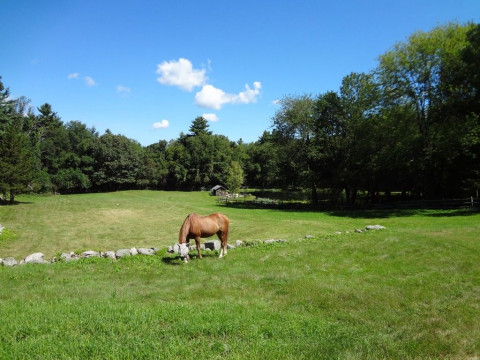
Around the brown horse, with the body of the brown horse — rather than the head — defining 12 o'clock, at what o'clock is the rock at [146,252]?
The rock is roughly at 1 o'clock from the brown horse.

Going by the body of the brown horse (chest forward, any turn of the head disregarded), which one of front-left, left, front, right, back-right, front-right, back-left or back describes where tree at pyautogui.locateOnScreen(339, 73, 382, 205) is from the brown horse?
back-right

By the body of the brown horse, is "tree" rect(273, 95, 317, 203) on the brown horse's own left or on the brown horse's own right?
on the brown horse's own right

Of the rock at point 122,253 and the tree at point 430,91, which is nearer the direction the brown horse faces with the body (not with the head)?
the rock

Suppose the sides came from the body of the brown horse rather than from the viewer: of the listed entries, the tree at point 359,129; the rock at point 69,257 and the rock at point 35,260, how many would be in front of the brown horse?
2

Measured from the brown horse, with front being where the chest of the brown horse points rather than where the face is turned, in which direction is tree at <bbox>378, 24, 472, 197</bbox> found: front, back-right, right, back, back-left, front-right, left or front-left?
back-right

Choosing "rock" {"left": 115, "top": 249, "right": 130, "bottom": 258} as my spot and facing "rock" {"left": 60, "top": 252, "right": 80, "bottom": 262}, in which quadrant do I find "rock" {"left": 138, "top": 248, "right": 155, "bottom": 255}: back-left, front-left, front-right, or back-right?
back-right

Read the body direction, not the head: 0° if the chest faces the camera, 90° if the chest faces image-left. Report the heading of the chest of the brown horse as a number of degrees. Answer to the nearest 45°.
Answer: approximately 90°

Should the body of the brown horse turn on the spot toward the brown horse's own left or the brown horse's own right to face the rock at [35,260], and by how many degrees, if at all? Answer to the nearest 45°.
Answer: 0° — it already faces it

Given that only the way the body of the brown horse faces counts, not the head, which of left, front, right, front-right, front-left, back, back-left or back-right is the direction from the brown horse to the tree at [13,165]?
front-right

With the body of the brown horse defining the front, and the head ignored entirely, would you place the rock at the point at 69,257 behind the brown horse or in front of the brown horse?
in front

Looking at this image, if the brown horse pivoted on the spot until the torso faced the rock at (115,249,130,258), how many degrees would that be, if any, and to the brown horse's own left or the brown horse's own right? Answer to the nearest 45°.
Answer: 0° — it already faces it
